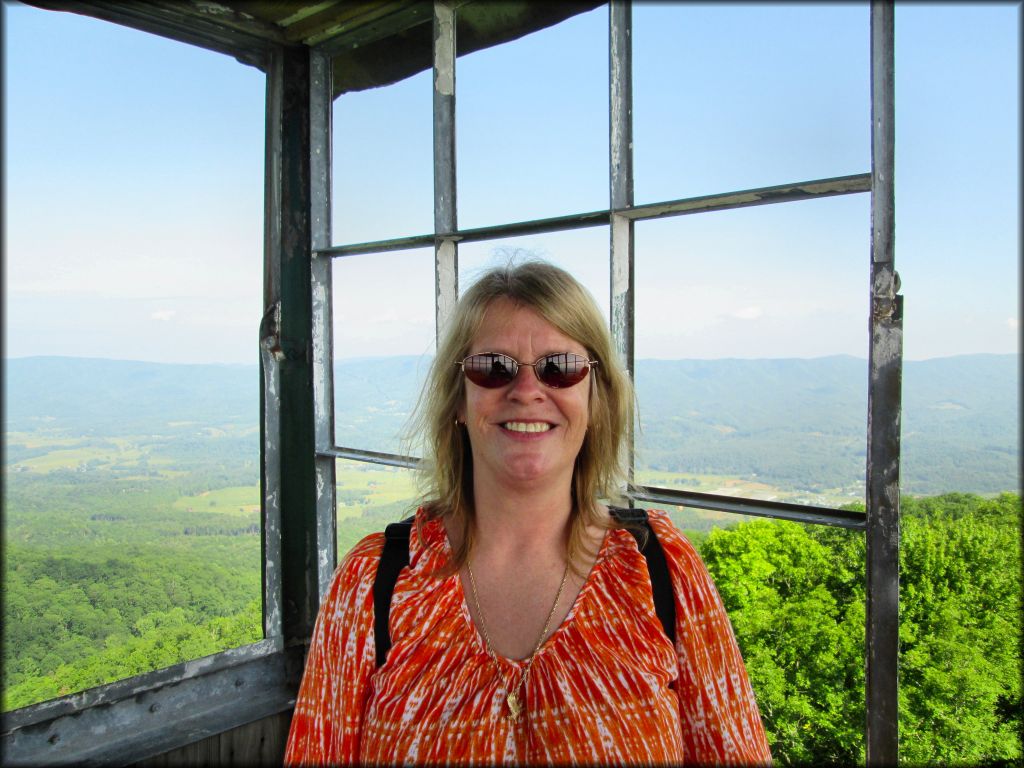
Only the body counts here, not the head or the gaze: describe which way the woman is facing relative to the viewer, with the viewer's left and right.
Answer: facing the viewer
